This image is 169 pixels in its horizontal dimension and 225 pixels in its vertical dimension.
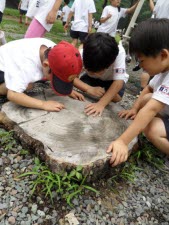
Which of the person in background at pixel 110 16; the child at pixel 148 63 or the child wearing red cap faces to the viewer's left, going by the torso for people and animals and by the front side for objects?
the child

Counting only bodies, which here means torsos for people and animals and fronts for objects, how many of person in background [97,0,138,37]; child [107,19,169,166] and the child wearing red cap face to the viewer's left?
1

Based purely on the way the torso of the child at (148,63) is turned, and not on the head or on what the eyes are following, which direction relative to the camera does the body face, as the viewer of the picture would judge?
to the viewer's left

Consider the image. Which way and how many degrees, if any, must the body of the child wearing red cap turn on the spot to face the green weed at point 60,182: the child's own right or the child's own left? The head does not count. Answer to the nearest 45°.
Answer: approximately 45° to the child's own right

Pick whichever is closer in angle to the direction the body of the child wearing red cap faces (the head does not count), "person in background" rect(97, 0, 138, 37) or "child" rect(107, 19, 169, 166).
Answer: the child

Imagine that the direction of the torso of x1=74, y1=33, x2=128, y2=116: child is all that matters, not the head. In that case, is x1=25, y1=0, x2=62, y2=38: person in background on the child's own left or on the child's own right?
on the child's own right

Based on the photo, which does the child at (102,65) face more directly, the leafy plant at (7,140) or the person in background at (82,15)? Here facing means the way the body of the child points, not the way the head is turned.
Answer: the leafy plant

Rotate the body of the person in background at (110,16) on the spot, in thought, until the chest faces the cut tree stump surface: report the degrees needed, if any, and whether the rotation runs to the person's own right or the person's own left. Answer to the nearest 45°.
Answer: approximately 45° to the person's own right

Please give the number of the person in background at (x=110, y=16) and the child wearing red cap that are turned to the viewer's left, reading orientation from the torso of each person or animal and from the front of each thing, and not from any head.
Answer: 0

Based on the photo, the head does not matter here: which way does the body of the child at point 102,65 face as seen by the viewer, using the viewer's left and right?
facing the viewer and to the left of the viewer
